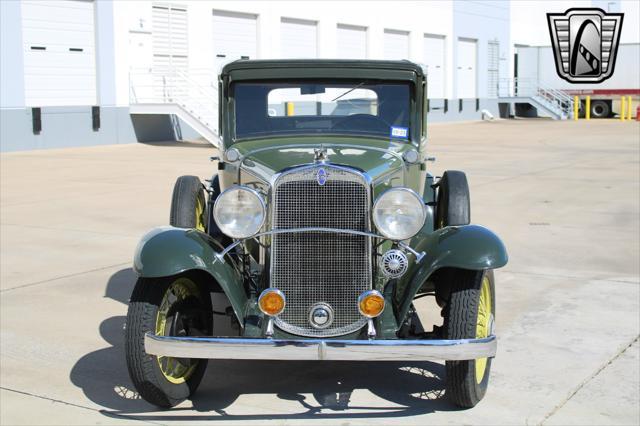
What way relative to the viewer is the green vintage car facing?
toward the camera

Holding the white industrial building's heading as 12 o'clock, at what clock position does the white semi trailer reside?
The white semi trailer is roughly at 9 o'clock from the white industrial building.

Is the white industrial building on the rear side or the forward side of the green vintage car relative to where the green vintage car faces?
on the rear side

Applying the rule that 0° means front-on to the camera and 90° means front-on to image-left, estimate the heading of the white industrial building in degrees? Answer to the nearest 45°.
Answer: approximately 315°

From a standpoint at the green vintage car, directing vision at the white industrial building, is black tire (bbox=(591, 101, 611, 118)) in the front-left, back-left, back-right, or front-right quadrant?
front-right

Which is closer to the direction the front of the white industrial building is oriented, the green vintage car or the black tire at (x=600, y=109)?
the green vintage car

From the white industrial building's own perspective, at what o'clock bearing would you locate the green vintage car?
The green vintage car is roughly at 1 o'clock from the white industrial building.

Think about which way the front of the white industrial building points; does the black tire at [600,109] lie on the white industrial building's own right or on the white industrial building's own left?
on the white industrial building's own left

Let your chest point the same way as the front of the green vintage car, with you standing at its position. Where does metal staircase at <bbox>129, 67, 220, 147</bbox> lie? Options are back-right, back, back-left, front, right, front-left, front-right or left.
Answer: back

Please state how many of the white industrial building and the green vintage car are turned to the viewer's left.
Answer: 0

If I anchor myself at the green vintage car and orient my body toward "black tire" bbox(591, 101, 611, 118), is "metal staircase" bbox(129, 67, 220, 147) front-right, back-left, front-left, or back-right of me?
front-left
